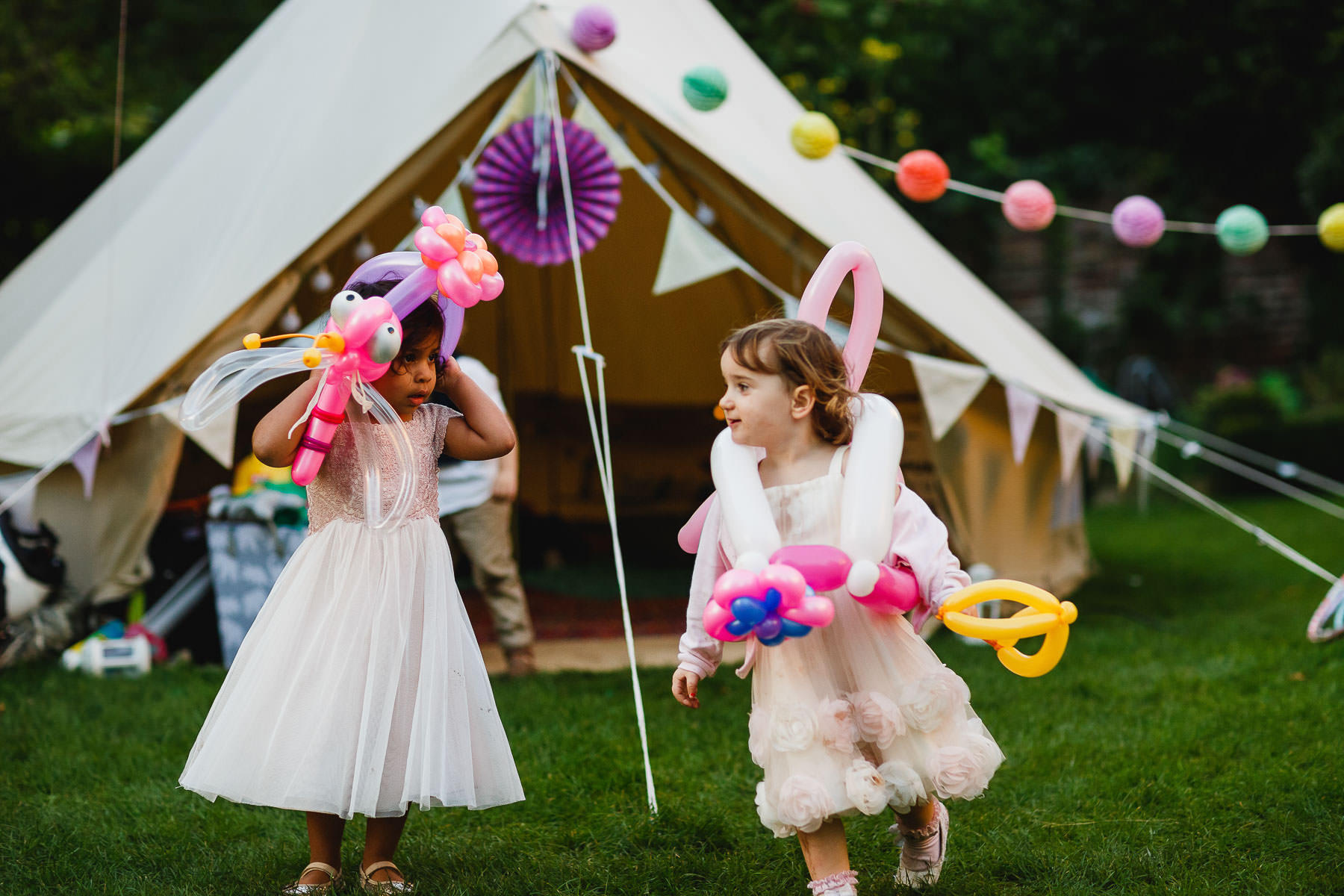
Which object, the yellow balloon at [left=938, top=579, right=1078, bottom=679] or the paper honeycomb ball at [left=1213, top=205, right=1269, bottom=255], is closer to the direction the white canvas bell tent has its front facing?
the yellow balloon

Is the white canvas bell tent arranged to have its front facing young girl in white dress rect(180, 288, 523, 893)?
yes

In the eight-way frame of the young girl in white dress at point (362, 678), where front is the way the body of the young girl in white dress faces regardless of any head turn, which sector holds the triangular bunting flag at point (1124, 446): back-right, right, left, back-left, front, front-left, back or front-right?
back-left

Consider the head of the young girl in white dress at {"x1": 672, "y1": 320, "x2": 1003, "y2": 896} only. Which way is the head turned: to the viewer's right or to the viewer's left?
to the viewer's left

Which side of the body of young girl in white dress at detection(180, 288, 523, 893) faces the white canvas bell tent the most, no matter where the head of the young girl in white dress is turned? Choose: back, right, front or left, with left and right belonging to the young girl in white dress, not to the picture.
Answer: back

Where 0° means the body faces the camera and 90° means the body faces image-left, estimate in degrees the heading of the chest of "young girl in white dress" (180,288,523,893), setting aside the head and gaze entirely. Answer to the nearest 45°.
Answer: approximately 0°

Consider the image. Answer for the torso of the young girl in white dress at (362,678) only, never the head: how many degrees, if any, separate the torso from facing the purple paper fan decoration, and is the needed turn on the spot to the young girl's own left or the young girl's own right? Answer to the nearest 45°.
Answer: approximately 180°

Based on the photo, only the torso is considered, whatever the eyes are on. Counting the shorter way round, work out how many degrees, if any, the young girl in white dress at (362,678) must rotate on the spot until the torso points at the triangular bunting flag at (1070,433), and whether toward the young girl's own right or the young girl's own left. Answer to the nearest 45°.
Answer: approximately 135° to the young girl's own left
